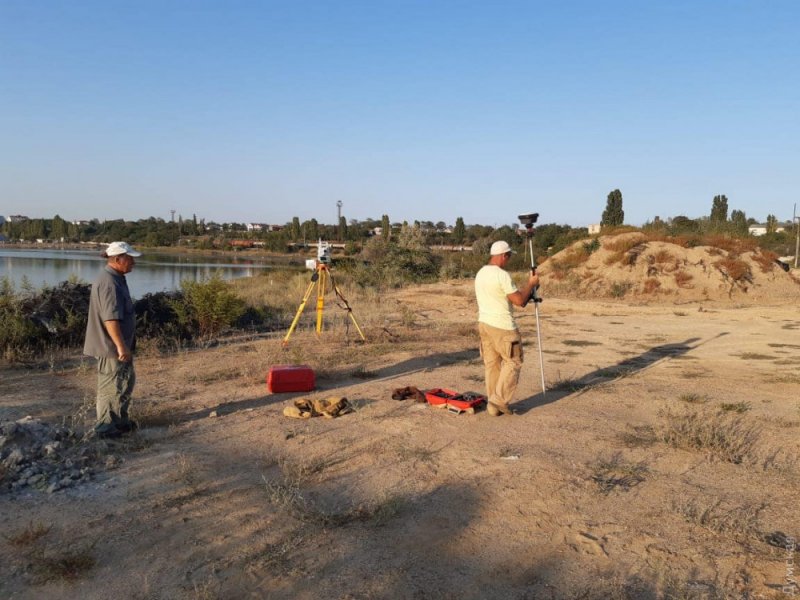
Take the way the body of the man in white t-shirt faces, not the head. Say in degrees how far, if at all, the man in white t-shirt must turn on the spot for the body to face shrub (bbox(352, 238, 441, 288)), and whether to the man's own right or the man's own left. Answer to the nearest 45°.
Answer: approximately 45° to the man's own left

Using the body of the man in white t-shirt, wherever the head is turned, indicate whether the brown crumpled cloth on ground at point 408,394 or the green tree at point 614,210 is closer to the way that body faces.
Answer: the green tree

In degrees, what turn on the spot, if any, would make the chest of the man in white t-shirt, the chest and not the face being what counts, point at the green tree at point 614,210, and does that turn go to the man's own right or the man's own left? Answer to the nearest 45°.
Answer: approximately 45° to the man's own left

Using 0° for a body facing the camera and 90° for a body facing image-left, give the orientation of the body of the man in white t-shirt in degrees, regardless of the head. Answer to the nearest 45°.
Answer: approximately 225°

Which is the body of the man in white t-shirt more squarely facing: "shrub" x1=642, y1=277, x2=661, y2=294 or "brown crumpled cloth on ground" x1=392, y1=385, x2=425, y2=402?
the shrub

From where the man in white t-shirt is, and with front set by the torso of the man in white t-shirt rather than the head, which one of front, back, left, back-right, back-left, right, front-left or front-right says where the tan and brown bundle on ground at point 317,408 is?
back-left

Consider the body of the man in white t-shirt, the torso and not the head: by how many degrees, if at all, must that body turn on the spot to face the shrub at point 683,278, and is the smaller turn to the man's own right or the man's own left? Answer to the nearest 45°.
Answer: approximately 45° to the man's own left

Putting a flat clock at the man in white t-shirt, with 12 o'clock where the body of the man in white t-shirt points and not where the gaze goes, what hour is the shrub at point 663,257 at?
The shrub is roughly at 11 o'clock from the man in white t-shirt.

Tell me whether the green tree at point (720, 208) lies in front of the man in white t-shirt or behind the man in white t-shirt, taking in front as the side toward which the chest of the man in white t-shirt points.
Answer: in front

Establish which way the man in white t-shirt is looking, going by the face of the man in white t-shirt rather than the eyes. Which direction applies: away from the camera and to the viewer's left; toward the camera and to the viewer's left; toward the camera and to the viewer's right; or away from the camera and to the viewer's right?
away from the camera and to the viewer's right
